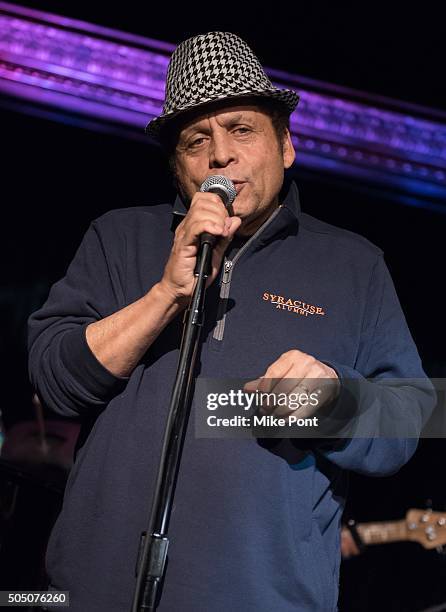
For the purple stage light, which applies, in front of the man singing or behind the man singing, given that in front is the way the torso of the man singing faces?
behind

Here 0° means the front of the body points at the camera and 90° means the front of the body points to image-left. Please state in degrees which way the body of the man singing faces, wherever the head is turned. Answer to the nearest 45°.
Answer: approximately 0°
